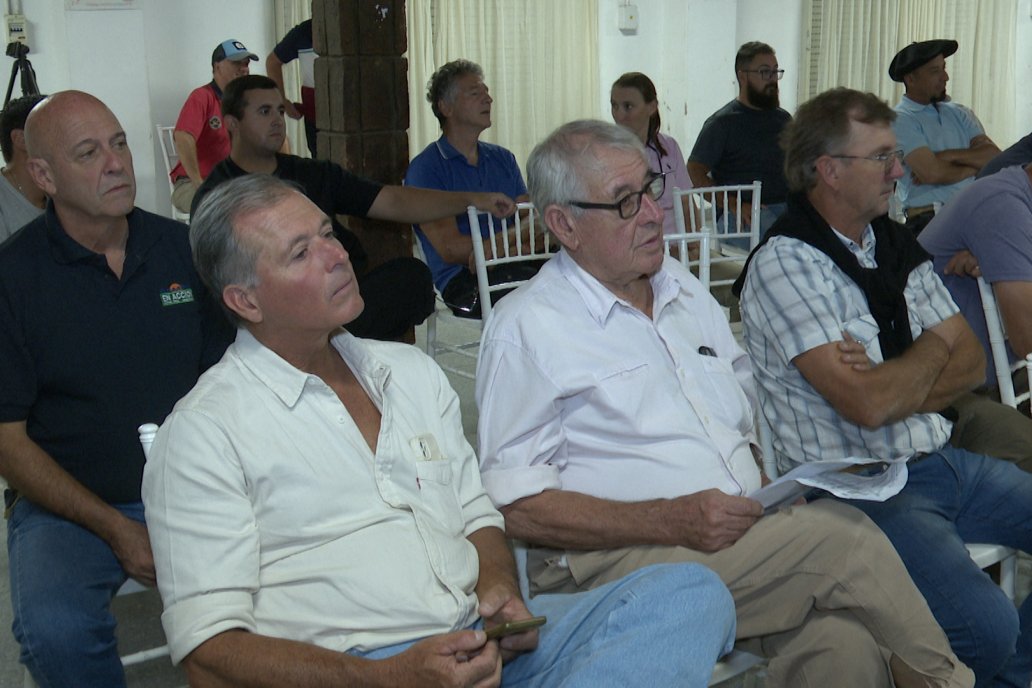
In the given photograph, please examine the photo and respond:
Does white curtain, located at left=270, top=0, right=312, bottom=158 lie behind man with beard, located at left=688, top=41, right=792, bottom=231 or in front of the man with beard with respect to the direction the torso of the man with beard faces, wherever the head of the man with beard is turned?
behind

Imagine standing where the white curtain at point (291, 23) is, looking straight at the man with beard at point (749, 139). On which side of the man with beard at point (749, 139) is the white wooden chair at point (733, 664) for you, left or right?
right

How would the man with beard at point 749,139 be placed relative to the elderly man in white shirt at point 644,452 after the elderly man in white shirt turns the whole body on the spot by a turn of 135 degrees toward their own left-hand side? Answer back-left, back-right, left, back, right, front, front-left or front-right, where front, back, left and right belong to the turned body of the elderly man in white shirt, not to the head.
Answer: front

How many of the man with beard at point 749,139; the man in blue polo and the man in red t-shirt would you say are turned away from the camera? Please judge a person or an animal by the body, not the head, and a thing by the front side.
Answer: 0
